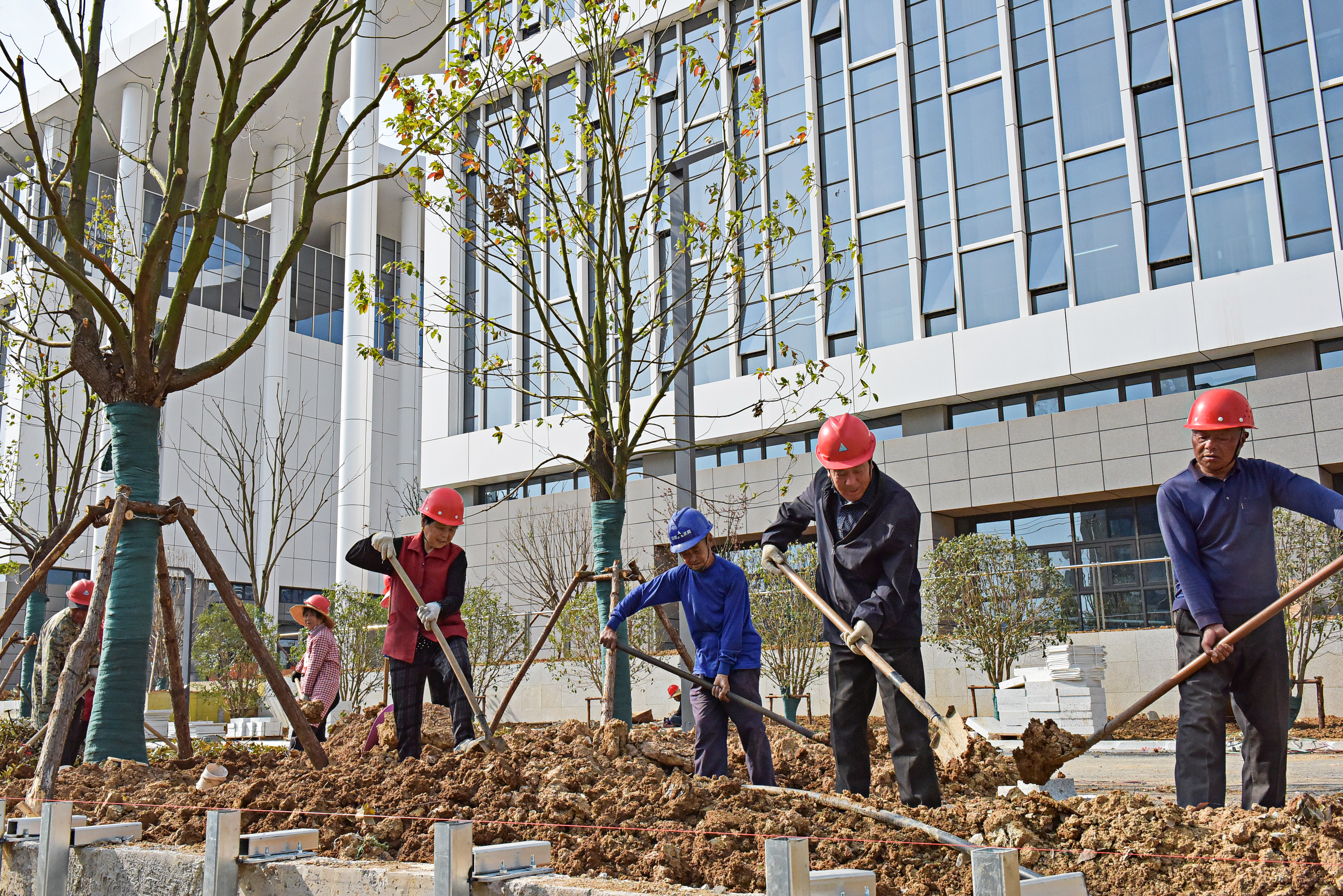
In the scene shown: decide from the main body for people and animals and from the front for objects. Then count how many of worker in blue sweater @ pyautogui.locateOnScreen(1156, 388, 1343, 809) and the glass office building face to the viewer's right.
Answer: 0

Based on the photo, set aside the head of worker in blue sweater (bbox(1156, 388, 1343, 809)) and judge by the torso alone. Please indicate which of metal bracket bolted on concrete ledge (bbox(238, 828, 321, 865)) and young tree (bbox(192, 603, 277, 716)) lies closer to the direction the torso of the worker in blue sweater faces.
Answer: the metal bracket bolted on concrete ledge

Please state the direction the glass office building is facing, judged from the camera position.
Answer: facing the viewer and to the left of the viewer

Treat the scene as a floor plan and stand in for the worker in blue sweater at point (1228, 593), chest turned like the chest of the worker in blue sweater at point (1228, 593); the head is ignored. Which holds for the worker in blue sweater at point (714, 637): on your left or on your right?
on your right

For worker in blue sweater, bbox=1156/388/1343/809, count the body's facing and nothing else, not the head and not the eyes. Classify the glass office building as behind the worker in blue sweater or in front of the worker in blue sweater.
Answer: behind

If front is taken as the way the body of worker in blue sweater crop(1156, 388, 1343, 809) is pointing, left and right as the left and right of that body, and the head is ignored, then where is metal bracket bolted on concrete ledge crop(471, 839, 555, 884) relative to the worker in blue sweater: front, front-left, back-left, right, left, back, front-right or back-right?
front-right

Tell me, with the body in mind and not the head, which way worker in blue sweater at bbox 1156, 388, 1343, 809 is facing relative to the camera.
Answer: toward the camera

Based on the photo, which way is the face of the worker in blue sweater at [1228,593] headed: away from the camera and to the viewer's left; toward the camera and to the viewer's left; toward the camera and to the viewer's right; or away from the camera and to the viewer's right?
toward the camera and to the viewer's left

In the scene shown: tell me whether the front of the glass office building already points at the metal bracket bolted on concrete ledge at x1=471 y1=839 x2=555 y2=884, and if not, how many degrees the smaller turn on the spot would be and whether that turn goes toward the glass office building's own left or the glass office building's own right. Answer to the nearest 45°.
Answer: approximately 45° to the glass office building's own left

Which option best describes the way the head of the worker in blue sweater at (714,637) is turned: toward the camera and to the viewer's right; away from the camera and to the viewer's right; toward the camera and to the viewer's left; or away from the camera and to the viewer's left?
toward the camera and to the viewer's left

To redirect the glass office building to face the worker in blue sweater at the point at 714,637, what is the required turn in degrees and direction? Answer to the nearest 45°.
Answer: approximately 45° to its left
